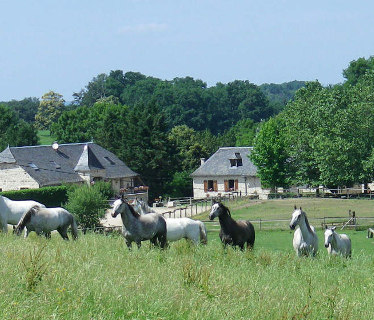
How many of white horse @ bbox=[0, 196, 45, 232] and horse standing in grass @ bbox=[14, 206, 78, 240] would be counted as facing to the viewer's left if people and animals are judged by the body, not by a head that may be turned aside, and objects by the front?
2

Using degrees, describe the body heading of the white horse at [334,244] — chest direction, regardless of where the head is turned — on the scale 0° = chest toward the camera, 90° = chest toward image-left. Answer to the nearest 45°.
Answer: approximately 45°

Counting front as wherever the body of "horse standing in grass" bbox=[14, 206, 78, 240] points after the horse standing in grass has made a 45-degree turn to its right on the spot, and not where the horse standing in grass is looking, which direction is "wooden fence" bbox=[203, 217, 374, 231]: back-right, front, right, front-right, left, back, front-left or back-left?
right

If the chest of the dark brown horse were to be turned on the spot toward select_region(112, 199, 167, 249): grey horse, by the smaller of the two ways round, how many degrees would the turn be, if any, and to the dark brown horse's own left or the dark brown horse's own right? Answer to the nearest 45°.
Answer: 0° — it already faces it

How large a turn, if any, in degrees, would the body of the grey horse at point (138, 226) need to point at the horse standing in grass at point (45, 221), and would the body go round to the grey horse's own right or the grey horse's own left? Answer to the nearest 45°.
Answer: approximately 90° to the grey horse's own right

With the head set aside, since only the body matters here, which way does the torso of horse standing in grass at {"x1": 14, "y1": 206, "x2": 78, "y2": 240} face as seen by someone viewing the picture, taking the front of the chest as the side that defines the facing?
to the viewer's left

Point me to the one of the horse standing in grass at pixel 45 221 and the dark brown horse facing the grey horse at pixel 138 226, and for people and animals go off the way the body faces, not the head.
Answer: the dark brown horse

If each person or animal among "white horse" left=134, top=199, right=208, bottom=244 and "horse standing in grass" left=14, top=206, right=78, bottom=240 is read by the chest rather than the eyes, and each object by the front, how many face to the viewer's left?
2

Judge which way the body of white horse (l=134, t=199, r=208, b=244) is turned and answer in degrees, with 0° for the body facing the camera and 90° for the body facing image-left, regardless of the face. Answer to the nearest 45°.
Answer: approximately 90°

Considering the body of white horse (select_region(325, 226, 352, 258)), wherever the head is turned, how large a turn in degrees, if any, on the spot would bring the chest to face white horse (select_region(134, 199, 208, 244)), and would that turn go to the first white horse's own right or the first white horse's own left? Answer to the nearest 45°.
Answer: approximately 45° to the first white horse's own right

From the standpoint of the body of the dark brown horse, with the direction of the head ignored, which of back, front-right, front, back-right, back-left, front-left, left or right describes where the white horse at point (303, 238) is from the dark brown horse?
back-left

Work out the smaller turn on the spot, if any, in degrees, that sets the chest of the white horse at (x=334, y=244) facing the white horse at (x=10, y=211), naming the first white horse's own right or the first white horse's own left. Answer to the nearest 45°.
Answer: approximately 45° to the first white horse's own right
